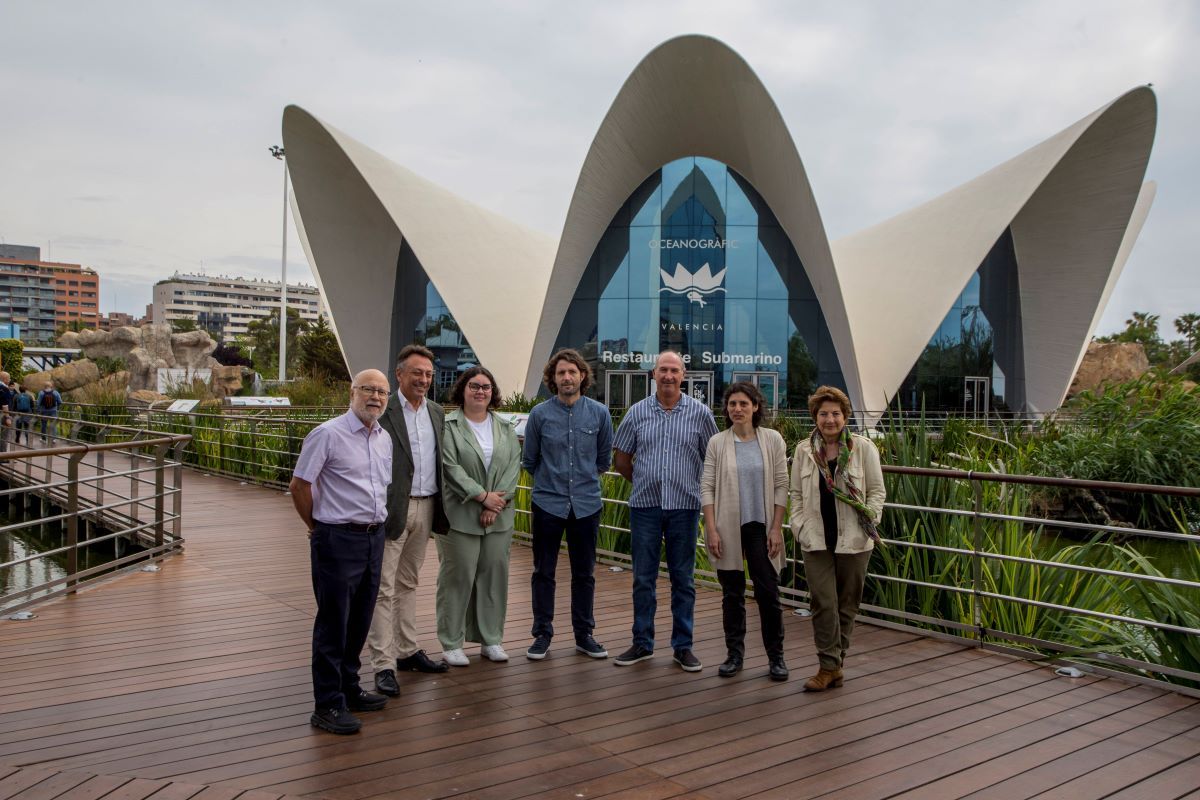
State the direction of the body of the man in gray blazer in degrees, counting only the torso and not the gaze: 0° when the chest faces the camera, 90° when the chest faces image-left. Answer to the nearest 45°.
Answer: approximately 315°

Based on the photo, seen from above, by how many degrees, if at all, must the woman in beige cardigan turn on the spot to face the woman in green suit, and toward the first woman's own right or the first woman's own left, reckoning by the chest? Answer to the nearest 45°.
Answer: approximately 90° to the first woman's own right

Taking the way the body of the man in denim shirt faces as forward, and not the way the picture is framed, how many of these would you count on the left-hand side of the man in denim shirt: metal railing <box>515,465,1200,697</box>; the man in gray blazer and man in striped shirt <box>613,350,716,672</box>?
2

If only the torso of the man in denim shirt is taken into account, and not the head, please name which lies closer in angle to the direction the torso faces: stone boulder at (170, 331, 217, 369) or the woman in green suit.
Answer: the woman in green suit

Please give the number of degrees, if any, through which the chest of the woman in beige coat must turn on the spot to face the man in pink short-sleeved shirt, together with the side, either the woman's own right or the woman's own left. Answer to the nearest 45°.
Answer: approximately 45° to the woman's own right

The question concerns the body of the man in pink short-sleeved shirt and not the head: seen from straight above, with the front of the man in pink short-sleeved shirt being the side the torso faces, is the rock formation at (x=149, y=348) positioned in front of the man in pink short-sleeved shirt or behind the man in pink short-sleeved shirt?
behind

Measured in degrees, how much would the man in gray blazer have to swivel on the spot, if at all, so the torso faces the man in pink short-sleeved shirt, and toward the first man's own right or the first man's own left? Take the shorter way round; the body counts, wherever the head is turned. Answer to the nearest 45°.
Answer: approximately 90° to the first man's own right

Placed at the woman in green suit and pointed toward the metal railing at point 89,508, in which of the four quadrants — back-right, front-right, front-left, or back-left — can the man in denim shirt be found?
back-right

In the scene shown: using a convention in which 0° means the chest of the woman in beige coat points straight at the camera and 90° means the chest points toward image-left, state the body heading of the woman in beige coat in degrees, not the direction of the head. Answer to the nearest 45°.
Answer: approximately 0°

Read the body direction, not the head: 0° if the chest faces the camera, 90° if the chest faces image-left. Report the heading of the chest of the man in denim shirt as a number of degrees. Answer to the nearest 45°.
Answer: approximately 0°

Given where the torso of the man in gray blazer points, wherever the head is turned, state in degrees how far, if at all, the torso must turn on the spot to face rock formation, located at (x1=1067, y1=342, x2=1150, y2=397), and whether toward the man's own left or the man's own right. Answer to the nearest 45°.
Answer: approximately 90° to the man's own left
